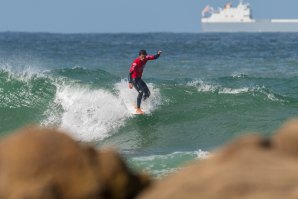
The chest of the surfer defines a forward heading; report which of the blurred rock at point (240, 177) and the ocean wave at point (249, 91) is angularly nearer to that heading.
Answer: the blurred rock

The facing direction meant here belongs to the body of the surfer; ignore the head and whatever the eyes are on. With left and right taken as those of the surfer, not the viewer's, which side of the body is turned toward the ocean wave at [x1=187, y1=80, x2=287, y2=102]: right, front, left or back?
left

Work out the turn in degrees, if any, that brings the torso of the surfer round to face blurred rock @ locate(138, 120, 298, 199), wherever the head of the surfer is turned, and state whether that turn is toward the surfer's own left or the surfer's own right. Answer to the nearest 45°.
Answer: approximately 45° to the surfer's own right

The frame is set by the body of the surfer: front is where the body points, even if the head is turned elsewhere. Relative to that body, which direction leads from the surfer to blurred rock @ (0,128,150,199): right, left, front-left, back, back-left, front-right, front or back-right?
front-right

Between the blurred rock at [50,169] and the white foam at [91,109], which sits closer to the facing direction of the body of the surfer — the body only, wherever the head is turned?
the blurred rock

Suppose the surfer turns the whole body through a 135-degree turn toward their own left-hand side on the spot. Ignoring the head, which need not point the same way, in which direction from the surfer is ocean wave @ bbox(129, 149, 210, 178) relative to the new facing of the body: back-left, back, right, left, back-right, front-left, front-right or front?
back

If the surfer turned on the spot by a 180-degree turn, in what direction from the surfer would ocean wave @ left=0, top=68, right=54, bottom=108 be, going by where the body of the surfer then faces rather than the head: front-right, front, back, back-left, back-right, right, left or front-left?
front

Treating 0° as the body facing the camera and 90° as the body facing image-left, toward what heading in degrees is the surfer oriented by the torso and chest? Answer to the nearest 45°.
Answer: approximately 315°
